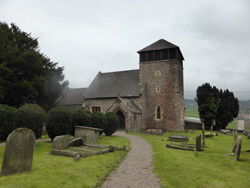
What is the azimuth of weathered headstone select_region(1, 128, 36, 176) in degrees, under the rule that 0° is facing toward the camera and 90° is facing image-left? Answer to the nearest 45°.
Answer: approximately 0°

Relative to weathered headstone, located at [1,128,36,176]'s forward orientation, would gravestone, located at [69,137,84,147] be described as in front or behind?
behind

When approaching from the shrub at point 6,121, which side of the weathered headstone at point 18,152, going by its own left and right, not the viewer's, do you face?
back

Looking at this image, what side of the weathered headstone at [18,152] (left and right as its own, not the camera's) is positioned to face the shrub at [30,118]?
back

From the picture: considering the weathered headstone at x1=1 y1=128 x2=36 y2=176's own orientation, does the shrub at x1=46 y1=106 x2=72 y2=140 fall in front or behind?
behind

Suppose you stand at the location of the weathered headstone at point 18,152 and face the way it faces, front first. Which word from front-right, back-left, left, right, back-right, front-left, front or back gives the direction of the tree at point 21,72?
back
